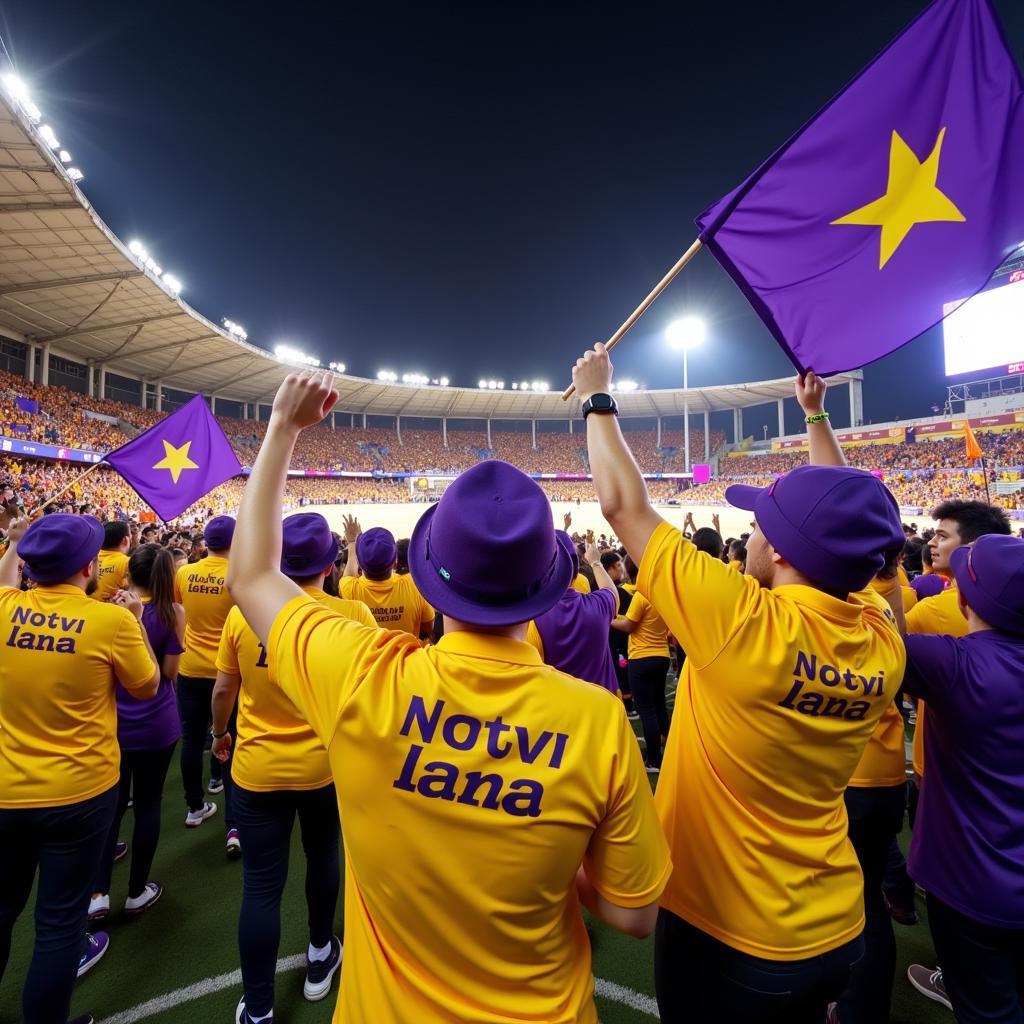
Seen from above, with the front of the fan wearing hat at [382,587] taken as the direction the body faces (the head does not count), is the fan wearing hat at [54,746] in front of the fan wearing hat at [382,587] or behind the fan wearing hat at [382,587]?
behind

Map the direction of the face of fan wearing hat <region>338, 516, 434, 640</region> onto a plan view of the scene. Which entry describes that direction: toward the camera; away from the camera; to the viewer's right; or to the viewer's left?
away from the camera

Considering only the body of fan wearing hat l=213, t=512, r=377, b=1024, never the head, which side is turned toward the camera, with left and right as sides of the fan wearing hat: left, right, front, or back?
back

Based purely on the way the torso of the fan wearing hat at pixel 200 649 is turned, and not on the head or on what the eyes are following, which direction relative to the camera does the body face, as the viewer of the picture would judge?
away from the camera

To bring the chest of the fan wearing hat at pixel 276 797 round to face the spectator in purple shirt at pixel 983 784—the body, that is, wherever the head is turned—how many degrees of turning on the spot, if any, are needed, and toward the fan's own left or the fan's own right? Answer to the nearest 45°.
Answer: approximately 135° to the fan's own right

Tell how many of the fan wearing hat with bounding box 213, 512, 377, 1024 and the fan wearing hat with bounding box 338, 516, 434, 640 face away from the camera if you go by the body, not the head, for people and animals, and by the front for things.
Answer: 2

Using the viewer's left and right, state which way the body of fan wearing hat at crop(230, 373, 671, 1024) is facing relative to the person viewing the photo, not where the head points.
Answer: facing away from the viewer

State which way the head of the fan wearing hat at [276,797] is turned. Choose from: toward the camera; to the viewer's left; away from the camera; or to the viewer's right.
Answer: away from the camera

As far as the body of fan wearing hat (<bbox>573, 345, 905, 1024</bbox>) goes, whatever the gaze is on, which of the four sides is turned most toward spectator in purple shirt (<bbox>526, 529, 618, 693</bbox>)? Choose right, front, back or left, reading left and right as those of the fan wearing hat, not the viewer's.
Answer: front

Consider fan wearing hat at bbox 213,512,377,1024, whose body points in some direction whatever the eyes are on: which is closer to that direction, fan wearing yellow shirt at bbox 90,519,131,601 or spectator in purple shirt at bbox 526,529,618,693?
the fan wearing yellow shirt

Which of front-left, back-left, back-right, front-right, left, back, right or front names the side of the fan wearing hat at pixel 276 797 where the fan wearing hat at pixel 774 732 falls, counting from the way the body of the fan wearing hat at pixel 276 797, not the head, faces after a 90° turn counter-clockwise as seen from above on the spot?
back-left

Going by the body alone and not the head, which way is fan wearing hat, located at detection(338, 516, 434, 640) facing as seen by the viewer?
away from the camera
